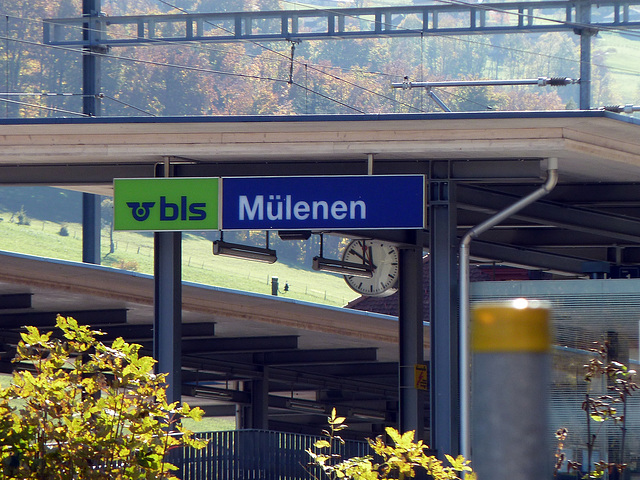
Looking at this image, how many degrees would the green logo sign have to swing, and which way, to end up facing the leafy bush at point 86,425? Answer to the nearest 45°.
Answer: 0° — it already faces it

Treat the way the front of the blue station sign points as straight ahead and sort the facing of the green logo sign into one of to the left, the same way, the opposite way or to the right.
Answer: the same way

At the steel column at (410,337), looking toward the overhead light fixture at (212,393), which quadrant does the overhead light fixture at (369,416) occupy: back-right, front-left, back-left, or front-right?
front-right

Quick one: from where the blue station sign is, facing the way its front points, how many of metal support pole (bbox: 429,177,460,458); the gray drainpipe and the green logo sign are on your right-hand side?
1

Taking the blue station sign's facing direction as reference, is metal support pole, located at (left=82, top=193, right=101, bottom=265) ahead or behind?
behind

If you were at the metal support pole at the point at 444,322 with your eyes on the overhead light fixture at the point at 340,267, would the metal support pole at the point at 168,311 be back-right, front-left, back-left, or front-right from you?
front-left

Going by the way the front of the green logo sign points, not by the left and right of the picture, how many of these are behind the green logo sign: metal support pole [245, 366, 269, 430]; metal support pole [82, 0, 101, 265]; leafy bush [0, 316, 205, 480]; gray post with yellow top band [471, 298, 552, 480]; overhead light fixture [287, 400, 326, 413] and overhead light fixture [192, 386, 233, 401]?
4

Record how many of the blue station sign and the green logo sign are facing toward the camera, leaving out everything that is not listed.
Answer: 2

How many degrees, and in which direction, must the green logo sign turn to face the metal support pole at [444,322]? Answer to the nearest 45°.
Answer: approximately 90° to its left

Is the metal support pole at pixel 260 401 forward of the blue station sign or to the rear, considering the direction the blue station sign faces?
to the rear

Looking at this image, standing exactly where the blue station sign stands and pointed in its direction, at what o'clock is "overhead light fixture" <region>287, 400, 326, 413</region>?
The overhead light fixture is roughly at 6 o'clock from the blue station sign.

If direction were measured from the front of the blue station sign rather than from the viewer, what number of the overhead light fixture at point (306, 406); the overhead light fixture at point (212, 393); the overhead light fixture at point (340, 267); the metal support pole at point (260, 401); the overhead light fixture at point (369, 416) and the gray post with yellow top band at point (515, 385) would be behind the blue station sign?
5

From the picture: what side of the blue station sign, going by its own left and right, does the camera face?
front

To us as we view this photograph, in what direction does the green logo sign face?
facing the viewer

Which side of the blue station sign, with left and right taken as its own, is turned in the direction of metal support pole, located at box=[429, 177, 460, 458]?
left

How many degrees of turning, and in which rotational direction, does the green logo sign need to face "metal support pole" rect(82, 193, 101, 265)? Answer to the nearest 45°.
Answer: approximately 180°

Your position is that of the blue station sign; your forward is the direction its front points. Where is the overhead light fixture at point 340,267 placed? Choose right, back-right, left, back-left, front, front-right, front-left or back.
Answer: back
